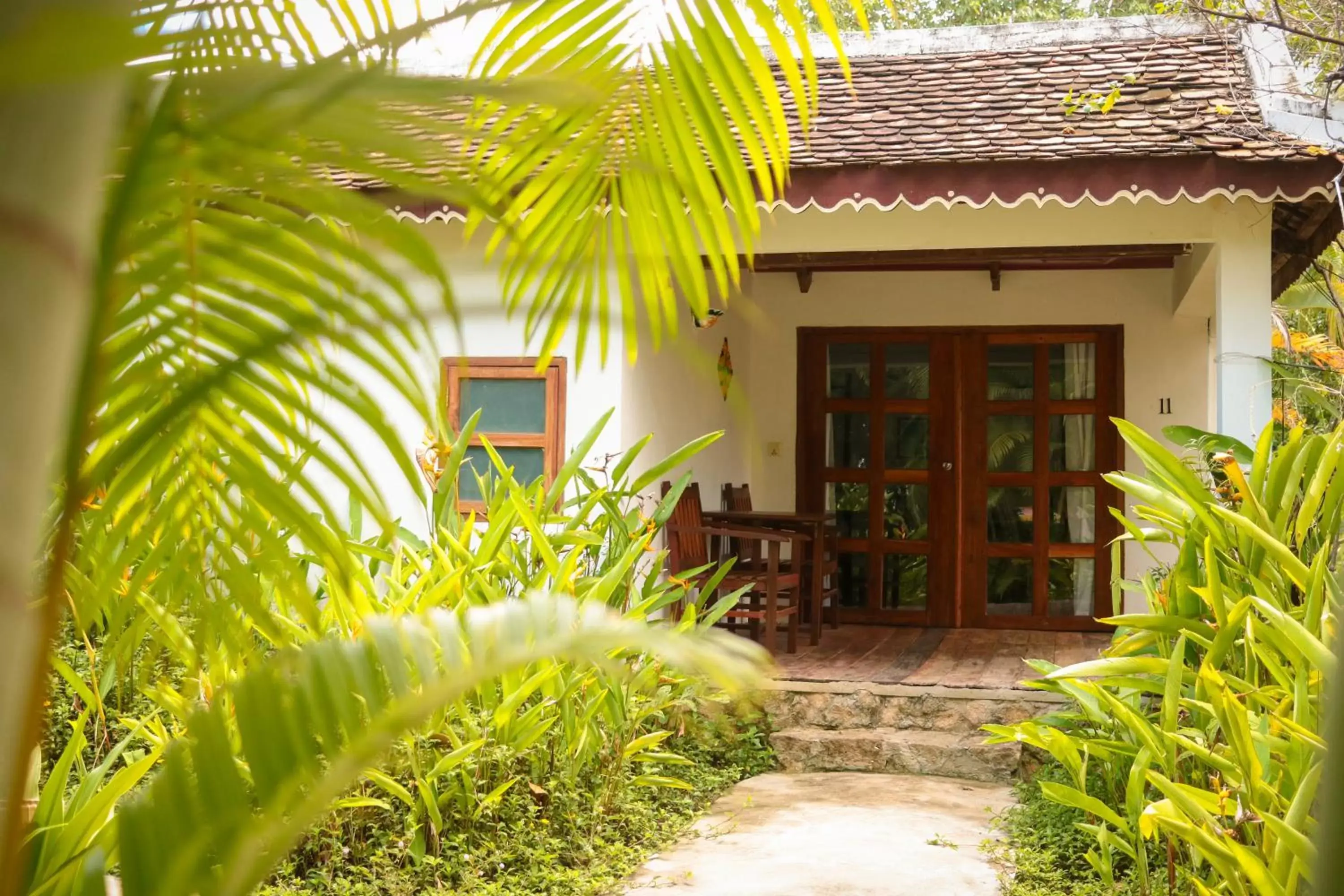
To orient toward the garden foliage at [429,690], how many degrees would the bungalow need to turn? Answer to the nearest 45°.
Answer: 0° — it already faces it

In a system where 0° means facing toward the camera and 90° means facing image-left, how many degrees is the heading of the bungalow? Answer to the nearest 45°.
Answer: approximately 0°
